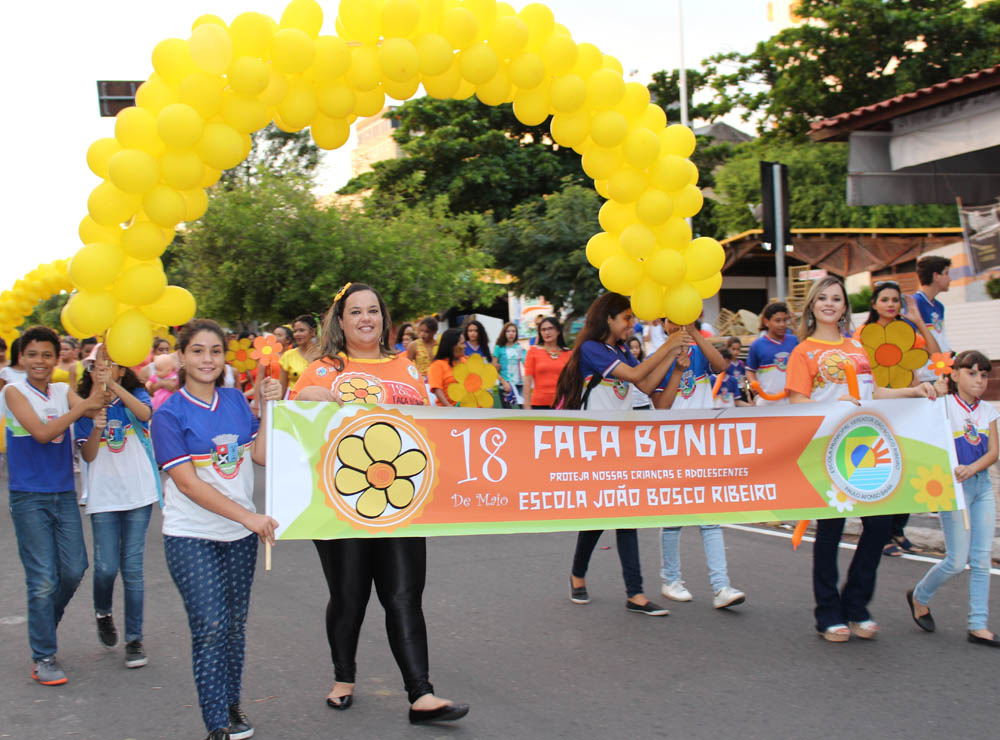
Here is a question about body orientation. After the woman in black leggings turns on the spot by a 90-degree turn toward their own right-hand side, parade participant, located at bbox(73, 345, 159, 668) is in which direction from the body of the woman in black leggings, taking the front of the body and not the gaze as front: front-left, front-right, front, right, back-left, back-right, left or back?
front-right

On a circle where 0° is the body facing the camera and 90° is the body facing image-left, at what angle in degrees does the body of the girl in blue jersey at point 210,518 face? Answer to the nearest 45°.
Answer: approximately 315°

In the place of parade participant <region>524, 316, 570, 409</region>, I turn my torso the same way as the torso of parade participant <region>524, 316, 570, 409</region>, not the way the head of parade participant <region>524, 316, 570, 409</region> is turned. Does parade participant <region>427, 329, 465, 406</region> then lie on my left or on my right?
on my right

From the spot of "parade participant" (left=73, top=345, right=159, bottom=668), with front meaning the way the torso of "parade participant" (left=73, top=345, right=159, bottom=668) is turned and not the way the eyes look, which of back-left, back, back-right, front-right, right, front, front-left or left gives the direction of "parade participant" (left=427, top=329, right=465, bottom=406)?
back-left

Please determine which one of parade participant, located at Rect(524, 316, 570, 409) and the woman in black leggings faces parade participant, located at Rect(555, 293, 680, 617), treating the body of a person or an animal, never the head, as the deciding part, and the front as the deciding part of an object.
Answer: parade participant, located at Rect(524, 316, 570, 409)

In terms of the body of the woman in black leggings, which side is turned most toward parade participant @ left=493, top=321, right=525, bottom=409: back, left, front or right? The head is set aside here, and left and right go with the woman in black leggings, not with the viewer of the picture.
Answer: back
